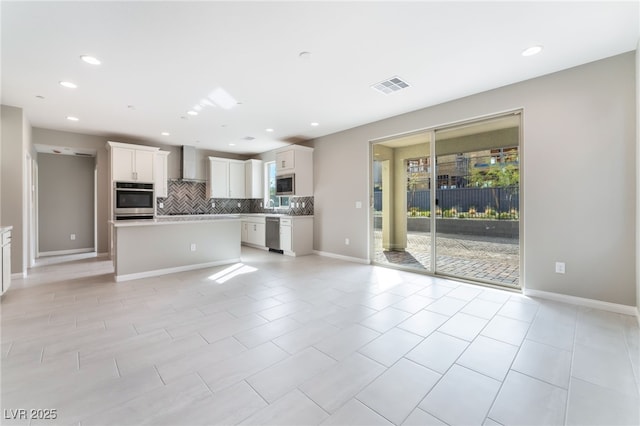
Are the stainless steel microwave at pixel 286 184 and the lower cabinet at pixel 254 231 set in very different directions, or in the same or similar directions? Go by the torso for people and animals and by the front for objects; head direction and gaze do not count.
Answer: same or similar directions

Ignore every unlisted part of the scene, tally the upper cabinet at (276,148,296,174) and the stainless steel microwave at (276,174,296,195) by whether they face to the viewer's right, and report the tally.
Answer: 0

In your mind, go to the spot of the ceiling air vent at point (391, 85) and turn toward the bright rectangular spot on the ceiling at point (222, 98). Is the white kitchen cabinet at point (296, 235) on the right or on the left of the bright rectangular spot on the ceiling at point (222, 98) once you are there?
right

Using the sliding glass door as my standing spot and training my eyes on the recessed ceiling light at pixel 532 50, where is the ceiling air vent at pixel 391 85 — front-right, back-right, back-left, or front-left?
front-right

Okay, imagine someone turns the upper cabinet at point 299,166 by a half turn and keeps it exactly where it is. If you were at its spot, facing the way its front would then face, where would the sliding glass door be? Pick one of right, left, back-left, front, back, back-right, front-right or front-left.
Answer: right

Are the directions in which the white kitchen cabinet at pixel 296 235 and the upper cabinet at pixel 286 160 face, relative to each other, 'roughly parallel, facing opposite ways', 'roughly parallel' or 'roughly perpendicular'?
roughly parallel

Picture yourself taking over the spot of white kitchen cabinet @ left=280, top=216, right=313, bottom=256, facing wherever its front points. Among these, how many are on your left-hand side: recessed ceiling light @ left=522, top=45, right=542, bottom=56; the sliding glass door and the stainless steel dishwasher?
2

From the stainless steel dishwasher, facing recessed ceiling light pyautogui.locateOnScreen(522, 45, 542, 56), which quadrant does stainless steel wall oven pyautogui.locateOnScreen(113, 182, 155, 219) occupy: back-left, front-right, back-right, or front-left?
back-right

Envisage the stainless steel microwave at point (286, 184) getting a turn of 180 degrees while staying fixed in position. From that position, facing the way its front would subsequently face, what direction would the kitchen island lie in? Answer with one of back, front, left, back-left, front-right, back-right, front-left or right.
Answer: back

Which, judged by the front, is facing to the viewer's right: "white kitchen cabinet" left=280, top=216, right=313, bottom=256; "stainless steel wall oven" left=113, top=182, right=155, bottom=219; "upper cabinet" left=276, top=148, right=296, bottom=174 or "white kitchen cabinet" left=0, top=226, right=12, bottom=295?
"white kitchen cabinet" left=0, top=226, right=12, bottom=295

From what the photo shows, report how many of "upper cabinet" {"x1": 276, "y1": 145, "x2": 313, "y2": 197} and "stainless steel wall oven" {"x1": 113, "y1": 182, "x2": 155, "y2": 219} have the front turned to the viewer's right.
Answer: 0

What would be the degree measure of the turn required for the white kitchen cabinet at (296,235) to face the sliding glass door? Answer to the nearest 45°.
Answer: approximately 90° to its left

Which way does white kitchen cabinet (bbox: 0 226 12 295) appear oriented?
to the viewer's right

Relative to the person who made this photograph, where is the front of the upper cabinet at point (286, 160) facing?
facing the viewer and to the left of the viewer

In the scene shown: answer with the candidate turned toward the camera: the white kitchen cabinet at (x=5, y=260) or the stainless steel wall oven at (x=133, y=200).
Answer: the stainless steel wall oven

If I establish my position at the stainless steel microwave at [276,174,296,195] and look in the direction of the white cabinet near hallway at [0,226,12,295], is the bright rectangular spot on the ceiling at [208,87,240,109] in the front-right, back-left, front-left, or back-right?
front-left
